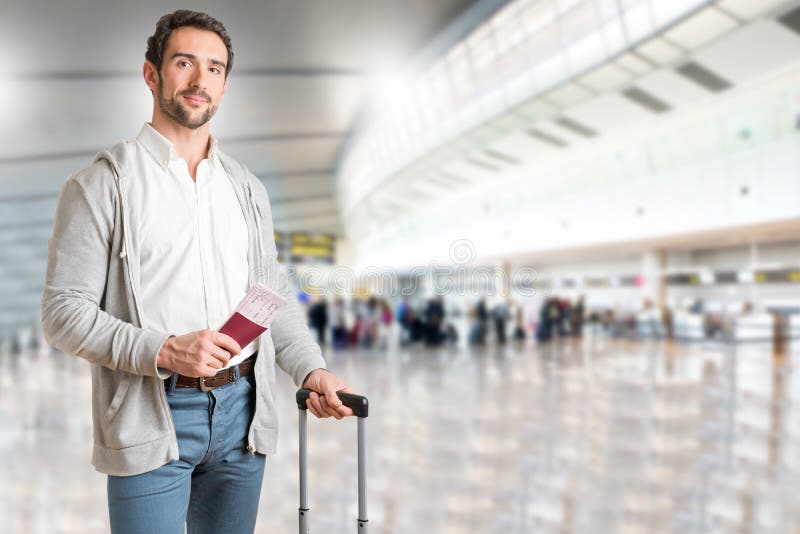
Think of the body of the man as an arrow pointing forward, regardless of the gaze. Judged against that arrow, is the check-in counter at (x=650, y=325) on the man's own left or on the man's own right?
on the man's own left

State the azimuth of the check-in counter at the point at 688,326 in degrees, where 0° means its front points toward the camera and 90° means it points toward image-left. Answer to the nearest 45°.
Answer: approximately 0°

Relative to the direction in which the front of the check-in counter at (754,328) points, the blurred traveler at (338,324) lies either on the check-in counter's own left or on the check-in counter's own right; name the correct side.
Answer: on the check-in counter's own right

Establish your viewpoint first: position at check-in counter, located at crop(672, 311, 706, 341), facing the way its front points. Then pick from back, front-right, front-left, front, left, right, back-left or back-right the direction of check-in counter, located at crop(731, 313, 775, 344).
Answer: front-left

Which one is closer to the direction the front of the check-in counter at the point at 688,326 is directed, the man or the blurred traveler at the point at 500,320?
the man

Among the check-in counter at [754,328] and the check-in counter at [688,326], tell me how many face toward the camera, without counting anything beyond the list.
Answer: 2

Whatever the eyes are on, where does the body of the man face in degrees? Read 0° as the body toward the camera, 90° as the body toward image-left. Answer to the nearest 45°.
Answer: approximately 315°

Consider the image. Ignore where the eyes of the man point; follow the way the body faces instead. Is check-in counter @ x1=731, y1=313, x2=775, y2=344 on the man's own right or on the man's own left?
on the man's own left

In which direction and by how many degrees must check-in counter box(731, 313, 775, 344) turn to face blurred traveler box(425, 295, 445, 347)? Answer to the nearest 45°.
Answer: approximately 45° to its right

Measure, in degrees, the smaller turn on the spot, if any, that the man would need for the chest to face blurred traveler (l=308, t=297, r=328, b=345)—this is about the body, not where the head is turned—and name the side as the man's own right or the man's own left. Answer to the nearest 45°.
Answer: approximately 135° to the man's own left

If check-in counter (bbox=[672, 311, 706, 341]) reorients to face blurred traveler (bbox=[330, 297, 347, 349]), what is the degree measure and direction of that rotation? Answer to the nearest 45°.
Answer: approximately 45° to its right
